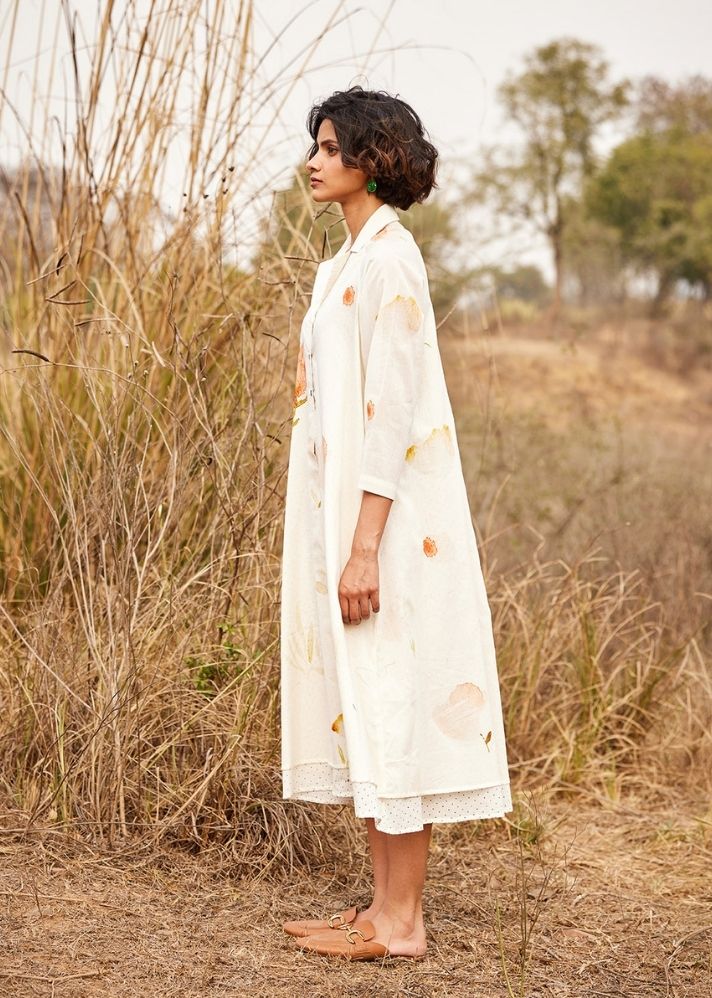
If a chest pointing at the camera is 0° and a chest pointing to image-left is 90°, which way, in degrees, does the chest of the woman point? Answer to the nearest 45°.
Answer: approximately 90°

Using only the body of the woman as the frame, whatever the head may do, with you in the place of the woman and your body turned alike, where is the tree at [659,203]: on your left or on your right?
on your right

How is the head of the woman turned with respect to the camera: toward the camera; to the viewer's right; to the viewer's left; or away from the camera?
to the viewer's left
